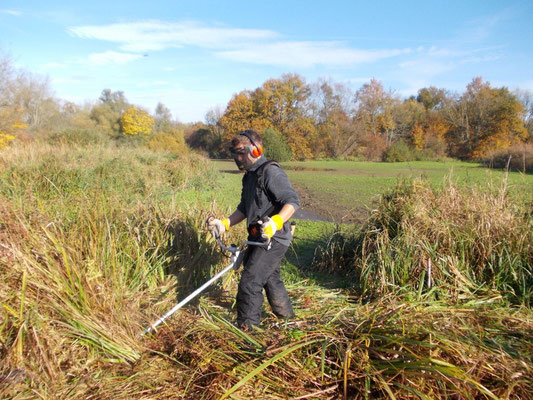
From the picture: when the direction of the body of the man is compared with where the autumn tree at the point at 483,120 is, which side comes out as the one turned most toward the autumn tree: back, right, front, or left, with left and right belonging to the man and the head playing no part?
back

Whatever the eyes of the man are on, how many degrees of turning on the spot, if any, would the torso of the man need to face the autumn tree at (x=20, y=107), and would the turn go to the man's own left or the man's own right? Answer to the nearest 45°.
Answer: approximately 90° to the man's own right

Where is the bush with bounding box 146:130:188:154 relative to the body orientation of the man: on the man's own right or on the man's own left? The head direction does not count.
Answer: on the man's own right

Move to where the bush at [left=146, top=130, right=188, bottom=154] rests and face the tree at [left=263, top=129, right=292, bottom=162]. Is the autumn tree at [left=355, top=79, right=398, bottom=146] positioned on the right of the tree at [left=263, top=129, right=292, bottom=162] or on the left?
left

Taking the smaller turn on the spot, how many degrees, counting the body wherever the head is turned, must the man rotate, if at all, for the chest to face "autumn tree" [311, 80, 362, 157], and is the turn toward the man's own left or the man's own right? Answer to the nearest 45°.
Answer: approximately 135° to the man's own right

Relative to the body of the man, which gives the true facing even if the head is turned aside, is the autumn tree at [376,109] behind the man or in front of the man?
behind

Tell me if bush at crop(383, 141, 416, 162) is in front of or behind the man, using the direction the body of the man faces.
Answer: behind

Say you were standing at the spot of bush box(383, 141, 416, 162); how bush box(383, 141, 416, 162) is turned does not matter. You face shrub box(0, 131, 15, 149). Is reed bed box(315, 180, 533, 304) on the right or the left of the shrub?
left

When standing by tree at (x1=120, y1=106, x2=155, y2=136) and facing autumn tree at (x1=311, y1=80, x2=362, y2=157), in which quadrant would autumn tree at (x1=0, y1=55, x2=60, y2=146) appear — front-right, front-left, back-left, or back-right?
back-right

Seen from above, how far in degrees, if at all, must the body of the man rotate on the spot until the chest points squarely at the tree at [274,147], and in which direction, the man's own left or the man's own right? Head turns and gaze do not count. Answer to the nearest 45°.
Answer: approximately 135° to the man's own right

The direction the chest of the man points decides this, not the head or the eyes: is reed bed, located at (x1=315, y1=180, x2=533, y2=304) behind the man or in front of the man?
behind

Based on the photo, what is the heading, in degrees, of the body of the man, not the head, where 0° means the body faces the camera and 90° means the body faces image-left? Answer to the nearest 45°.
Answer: approximately 45°
